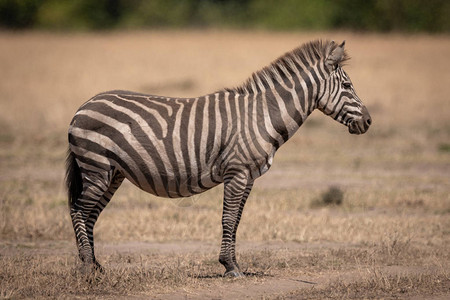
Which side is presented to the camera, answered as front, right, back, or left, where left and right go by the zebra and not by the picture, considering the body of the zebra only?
right
